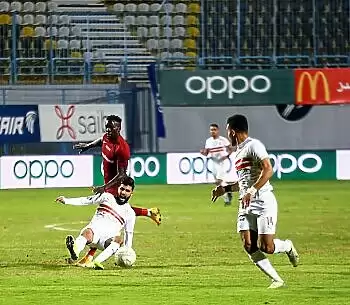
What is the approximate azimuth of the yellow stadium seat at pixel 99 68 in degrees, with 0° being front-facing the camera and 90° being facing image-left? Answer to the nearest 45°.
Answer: approximately 0°

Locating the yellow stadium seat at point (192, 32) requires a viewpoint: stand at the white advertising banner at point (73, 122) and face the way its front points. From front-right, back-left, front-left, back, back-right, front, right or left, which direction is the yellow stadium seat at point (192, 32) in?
back-left

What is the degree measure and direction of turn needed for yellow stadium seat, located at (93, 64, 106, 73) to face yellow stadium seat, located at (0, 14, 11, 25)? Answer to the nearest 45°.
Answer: approximately 90° to its right

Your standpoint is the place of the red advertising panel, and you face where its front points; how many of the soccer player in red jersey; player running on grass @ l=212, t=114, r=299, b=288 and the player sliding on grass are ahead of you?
3

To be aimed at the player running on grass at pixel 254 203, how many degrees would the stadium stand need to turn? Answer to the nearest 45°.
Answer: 0° — it already faces them

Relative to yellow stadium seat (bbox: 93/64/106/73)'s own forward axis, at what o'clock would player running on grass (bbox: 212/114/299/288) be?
The player running on grass is roughly at 12 o'clock from the yellow stadium seat.

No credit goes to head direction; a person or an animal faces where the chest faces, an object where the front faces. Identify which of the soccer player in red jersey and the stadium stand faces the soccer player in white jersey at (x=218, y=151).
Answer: the stadium stand

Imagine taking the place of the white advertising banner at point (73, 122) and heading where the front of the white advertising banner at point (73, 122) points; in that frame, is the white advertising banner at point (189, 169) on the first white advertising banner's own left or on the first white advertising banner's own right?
on the first white advertising banner's own left
